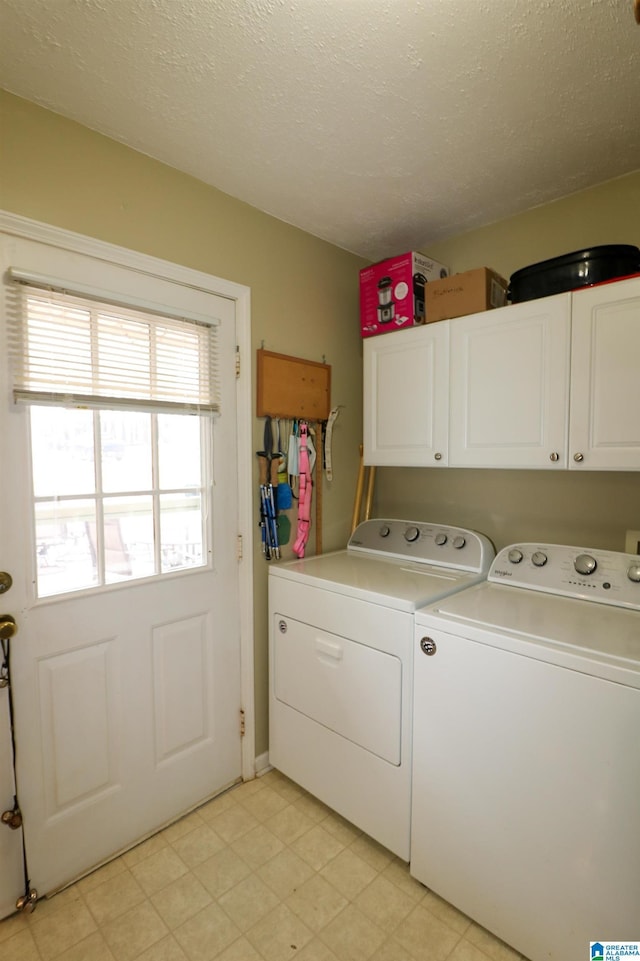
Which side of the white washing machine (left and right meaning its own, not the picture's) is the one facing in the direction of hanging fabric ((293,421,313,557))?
right

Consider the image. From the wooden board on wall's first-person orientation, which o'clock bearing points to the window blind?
The window blind is roughly at 3 o'clock from the wooden board on wall.

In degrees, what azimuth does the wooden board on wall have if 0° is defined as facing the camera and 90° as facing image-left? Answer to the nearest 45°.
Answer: approximately 315°

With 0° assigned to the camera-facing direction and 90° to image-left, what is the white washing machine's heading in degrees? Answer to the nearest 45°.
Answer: approximately 45°

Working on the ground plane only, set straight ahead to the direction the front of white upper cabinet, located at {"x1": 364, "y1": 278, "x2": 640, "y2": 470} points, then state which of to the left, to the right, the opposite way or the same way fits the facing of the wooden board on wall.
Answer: to the left

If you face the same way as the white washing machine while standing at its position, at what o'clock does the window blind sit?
The window blind is roughly at 1 o'clock from the white washing machine.

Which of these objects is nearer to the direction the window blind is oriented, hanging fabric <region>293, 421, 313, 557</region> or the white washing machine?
the white washing machine

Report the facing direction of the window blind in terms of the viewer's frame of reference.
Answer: facing the viewer and to the right of the viewer

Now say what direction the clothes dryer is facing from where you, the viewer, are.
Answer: facing the viewer and to the left of the viewer

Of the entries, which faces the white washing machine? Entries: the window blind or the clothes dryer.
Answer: the window blind

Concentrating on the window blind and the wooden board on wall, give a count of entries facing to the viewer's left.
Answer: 0

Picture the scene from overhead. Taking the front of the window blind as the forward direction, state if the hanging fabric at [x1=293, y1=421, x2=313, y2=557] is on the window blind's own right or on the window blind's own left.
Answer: on the window blind's own left
